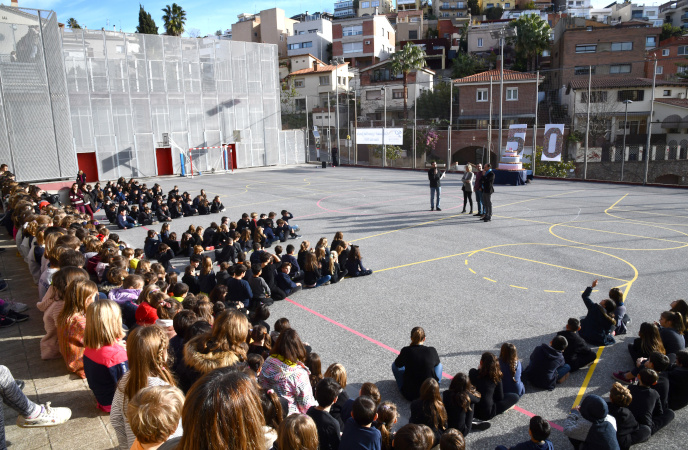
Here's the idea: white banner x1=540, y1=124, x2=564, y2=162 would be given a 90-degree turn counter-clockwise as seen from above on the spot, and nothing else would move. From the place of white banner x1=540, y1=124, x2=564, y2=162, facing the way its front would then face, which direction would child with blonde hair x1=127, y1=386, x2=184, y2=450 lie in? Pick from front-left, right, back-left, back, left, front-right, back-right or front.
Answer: right

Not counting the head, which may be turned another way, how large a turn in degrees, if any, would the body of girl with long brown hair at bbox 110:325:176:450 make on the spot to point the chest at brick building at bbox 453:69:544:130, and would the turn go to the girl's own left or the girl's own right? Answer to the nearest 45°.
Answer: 0° — they already face it

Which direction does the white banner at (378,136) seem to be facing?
toward the camera

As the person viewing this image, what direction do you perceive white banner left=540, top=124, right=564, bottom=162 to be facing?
facing the viewer

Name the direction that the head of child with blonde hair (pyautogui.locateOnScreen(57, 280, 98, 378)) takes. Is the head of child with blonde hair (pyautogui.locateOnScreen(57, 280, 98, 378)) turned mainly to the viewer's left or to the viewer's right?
to the viewer's right

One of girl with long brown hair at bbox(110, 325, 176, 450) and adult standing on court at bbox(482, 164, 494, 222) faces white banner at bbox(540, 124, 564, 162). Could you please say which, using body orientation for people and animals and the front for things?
the girl with long brown hair

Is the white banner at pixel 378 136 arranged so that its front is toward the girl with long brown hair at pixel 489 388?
yes

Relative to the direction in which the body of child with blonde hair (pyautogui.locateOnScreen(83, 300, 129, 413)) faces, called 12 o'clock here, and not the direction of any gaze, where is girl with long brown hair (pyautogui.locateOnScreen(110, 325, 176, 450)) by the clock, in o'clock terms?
The girl with long brown hair is roughly at 4 o'clock from the child with blonde hair.

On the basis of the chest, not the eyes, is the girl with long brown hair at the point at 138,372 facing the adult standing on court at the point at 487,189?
yes

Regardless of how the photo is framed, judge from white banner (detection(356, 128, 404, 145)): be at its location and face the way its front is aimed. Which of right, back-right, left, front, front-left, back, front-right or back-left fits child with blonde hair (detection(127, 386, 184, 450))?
front

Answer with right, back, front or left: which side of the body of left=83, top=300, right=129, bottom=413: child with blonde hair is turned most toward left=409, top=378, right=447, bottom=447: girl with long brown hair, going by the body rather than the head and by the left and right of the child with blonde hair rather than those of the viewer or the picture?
right

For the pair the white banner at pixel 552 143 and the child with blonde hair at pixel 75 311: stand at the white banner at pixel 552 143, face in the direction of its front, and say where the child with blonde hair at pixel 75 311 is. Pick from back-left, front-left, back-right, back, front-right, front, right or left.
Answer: front

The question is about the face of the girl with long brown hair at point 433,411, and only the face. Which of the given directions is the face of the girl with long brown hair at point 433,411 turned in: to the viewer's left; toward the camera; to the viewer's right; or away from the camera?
away from the camera

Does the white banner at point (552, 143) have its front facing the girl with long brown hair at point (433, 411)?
yes

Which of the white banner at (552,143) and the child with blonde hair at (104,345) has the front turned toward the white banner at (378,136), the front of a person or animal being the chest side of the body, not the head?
the child with blonde hair

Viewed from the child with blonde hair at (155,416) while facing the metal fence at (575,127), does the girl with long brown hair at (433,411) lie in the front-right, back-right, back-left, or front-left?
front-right

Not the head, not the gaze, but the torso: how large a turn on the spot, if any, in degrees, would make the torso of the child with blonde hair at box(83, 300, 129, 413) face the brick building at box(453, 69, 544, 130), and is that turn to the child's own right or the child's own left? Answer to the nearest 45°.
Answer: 0° — they already face it

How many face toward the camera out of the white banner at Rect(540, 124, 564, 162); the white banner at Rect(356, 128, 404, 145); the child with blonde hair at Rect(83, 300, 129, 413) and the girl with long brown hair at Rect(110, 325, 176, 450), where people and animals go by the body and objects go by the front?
2
